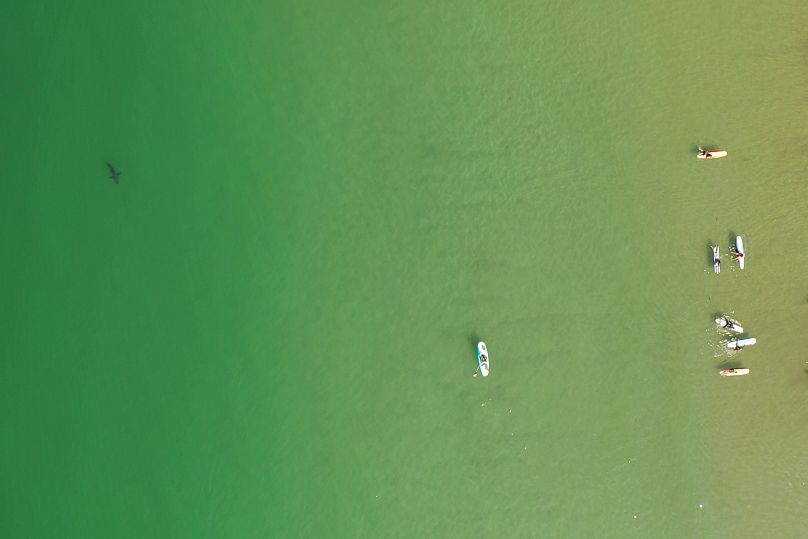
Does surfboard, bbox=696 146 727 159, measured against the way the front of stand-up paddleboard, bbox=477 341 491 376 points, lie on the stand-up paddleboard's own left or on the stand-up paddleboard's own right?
on the stand-up paddleboard's own right

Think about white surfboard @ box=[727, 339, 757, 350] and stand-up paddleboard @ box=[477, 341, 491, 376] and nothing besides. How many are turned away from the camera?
1

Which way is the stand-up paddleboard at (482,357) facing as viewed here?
away from the camera

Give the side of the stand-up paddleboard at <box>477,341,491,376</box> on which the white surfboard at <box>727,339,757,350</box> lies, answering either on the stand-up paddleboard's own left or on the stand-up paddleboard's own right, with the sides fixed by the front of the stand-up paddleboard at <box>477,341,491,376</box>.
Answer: on the stand-up paddleboard's own right

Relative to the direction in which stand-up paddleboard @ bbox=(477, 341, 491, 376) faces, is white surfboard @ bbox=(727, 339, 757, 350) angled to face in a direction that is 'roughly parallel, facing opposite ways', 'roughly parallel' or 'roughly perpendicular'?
roughly perpendicular

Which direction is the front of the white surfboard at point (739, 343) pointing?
to the viewer's right
